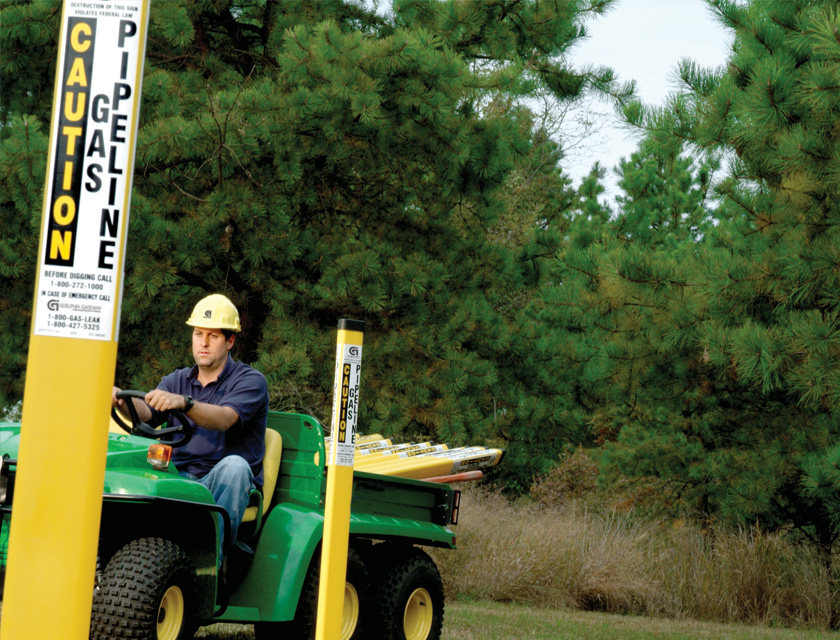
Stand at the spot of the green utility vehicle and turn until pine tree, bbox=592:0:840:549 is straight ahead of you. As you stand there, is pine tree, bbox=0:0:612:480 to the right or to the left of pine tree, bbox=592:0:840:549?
left

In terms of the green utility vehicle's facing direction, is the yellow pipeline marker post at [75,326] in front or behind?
in front

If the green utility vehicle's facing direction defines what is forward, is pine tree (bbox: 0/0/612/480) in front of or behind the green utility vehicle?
behind

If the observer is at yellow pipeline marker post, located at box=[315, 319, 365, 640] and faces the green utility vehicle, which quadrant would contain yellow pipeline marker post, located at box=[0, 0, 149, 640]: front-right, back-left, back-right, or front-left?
back-left

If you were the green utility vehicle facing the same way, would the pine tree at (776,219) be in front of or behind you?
behind

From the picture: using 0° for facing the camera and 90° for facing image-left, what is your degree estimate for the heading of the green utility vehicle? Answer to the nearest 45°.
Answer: approximately 45°

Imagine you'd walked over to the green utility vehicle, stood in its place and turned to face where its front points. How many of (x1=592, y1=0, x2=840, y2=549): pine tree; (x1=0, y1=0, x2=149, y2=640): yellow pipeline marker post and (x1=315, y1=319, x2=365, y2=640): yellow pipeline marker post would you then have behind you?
1

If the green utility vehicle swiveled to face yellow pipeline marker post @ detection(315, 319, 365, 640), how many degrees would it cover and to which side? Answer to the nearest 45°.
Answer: approximately 45° to its left
